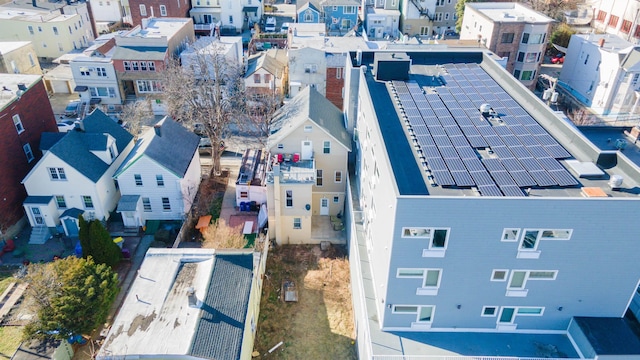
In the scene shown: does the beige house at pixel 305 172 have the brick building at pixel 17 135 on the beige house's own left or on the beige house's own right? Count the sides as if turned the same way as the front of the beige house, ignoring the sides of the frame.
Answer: on the beige house's own left

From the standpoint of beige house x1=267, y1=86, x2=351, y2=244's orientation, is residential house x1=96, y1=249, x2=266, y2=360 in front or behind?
behind

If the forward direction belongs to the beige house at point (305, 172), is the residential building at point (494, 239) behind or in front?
behind

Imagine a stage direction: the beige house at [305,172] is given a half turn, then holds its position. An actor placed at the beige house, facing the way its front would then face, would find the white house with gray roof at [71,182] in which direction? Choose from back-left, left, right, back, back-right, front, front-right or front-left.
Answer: right

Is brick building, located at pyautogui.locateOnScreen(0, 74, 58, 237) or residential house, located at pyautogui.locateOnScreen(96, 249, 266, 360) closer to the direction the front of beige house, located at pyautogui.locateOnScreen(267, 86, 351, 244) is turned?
the brick building

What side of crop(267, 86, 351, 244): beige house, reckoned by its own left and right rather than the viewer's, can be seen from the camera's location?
back

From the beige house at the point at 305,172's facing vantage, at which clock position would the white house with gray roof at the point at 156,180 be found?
The white house with gray roof is roughly at 9 o'clock from the beige house.

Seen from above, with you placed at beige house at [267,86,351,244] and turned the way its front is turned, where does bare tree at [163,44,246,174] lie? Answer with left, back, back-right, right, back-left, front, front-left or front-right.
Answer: front-left
